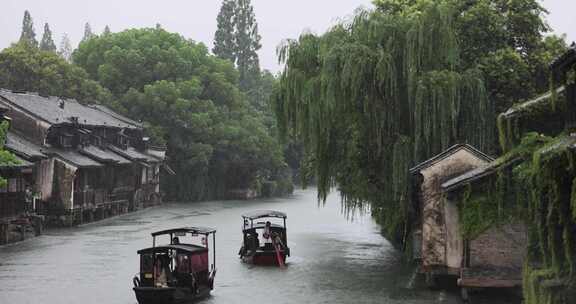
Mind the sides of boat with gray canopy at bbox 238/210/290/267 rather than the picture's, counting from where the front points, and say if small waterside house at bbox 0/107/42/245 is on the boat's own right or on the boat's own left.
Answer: on the boat's own left

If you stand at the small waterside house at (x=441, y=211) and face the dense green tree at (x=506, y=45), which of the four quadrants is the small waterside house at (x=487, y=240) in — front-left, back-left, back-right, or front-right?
back-right

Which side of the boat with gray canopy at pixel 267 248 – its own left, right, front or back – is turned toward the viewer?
back
